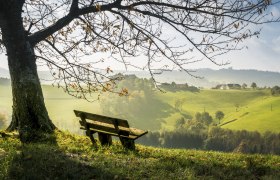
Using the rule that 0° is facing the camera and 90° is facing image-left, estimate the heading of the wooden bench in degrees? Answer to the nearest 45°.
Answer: approximately 225°
